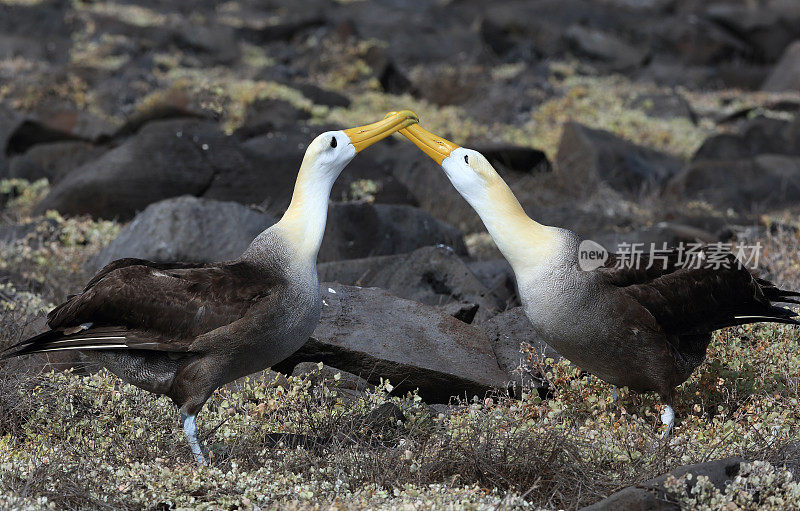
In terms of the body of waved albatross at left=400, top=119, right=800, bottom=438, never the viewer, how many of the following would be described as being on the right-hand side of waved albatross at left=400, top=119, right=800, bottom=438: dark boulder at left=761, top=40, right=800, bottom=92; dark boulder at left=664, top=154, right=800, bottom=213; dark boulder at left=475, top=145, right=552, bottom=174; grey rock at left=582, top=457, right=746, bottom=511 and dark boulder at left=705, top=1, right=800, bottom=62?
4

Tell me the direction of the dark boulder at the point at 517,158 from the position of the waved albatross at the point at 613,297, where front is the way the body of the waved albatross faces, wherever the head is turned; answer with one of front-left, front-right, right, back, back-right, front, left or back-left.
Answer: right

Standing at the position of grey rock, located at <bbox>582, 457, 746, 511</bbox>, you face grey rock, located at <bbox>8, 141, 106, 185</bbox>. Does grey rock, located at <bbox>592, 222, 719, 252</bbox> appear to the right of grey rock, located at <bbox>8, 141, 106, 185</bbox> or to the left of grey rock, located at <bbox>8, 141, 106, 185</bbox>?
right

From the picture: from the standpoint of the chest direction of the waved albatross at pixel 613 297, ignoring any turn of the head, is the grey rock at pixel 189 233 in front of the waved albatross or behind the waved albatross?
in front

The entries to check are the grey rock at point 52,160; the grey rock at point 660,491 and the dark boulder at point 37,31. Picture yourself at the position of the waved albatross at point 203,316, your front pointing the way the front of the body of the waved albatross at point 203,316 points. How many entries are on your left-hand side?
2

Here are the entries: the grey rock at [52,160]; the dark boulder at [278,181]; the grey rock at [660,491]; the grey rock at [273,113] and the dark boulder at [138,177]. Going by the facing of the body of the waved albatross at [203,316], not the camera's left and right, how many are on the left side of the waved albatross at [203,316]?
4

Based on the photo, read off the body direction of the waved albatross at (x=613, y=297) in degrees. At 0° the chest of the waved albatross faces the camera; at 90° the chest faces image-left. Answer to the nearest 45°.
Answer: approximately 90°

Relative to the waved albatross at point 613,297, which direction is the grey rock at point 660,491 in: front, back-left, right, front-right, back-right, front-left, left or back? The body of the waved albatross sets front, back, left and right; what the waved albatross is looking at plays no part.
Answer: left

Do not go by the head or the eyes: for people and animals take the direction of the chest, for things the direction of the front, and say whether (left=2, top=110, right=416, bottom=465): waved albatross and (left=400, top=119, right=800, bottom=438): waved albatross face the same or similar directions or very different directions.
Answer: very different directions

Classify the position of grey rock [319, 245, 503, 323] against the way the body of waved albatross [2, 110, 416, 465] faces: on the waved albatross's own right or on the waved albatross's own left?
on the waved albatross's own left

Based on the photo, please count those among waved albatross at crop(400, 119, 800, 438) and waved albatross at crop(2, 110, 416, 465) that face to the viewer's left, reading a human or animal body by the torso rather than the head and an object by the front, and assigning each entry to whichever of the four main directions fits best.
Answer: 1

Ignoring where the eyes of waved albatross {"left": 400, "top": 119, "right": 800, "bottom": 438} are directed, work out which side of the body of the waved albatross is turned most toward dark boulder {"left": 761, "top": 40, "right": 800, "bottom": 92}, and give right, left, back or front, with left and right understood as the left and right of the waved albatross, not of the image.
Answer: right

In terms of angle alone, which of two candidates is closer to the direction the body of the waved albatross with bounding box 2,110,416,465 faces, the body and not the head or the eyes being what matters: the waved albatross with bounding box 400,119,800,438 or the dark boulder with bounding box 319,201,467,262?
the waved albatross

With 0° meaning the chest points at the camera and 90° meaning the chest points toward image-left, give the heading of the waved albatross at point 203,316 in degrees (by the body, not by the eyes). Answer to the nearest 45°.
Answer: approximately 270°
